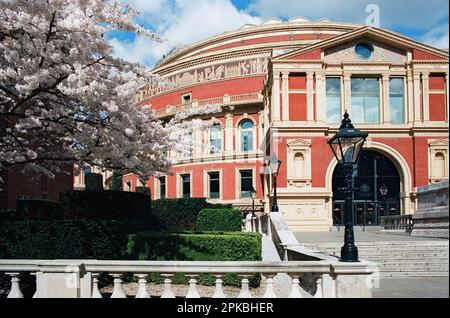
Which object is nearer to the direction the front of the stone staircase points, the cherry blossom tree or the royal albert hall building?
the cherry blossom tree

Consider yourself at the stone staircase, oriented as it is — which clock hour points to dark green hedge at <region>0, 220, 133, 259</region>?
The dark green hedge is roughly at 2 o'clock from the stone staircase.

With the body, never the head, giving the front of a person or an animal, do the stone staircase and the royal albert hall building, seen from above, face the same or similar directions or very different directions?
same or similar directions

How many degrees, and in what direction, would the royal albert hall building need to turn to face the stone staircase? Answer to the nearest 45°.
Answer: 0° — it already faces it

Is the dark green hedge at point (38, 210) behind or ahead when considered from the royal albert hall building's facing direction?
ahead

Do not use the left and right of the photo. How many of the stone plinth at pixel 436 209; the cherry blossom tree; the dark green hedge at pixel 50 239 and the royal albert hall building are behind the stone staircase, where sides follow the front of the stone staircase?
1

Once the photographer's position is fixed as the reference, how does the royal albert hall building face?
facing the viewer

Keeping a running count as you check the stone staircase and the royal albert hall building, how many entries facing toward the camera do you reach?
2

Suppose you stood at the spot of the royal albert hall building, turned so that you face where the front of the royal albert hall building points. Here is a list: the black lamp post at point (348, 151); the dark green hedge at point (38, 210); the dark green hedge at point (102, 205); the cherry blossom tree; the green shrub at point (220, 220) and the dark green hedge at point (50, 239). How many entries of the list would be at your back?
0

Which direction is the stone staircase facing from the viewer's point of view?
toward the camera

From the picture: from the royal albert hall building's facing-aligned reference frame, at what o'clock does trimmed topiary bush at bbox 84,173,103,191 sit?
The trimmed topiary bush is roughly at 2 o'clock from the royal albert hall building.

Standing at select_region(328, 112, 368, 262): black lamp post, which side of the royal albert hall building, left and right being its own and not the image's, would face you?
front

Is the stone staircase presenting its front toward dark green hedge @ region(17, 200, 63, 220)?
no
